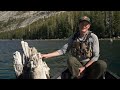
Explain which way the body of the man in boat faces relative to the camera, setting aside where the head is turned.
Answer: toward the camera

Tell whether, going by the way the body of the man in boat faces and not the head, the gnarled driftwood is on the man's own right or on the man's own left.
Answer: on the man's own right
